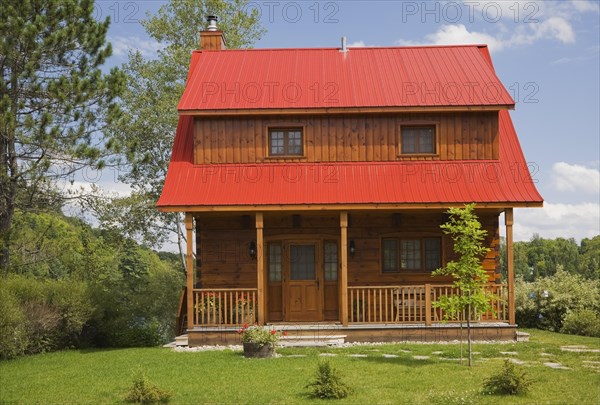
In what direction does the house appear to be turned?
toward the camera

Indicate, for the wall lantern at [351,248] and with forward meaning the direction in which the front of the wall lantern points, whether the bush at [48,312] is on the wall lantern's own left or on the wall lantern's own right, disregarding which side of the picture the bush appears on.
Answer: on the wall lantern's own right

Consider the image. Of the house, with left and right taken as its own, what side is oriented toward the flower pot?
front

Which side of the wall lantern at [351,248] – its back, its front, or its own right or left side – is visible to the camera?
front

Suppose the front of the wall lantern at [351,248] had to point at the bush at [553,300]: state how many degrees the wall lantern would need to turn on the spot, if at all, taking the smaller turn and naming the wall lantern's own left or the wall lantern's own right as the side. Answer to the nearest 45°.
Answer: approximately 135° to the wall lantern's own left

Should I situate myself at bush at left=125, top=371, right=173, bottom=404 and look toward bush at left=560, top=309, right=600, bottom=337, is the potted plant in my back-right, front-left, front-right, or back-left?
front-left

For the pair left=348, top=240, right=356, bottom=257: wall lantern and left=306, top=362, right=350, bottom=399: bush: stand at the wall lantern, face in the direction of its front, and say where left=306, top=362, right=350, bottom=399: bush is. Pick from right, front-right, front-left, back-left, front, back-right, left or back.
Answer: front

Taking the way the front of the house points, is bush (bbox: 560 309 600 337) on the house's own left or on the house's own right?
on the house's own left

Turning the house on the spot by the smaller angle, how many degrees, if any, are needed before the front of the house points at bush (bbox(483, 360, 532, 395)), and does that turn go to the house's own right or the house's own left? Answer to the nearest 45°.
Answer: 0° — it already faces it

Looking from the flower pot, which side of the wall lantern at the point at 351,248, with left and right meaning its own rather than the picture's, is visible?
front

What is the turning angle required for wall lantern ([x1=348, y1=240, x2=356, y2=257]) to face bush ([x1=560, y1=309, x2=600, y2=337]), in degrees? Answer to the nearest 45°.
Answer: approximately 90° to its left
